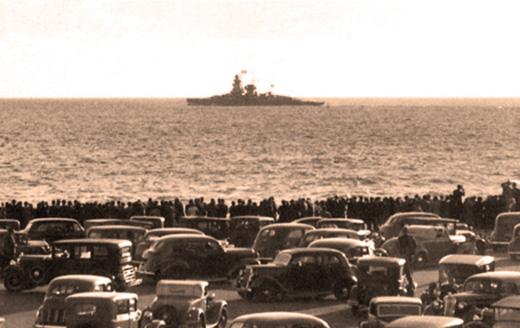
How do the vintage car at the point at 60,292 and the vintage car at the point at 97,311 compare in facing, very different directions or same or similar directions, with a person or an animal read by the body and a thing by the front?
same or similar directions

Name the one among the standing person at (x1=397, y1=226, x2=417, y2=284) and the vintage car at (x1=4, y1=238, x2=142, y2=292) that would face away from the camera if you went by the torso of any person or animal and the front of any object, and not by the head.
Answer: the standing person

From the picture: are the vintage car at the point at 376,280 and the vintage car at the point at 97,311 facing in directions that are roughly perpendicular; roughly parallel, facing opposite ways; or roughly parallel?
roughly parallel

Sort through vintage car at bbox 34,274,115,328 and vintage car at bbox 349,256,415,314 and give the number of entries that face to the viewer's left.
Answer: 0

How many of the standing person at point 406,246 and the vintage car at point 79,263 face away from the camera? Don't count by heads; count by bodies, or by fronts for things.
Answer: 1

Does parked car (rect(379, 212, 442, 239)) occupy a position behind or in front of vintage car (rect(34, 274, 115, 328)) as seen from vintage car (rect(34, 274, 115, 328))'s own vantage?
in front

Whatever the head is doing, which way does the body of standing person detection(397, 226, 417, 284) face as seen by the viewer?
away from the camera

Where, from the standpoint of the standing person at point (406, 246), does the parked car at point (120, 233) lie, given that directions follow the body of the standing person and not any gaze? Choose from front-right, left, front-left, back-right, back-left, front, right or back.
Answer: left

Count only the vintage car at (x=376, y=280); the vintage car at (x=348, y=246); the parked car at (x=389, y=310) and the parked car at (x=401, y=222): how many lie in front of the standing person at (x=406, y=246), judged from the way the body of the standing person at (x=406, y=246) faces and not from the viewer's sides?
1

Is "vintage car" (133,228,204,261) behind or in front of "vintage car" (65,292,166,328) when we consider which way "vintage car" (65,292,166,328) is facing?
in front

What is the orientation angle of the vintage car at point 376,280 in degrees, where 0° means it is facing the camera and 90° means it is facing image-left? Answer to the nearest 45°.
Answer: approximately 225°

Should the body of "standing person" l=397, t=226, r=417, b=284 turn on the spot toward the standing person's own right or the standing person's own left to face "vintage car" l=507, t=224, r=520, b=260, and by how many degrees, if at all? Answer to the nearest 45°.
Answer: approximately 45° to the standing person's own right

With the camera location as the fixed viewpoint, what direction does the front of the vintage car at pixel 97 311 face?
facing away from the viewer and to the right of the viewer
